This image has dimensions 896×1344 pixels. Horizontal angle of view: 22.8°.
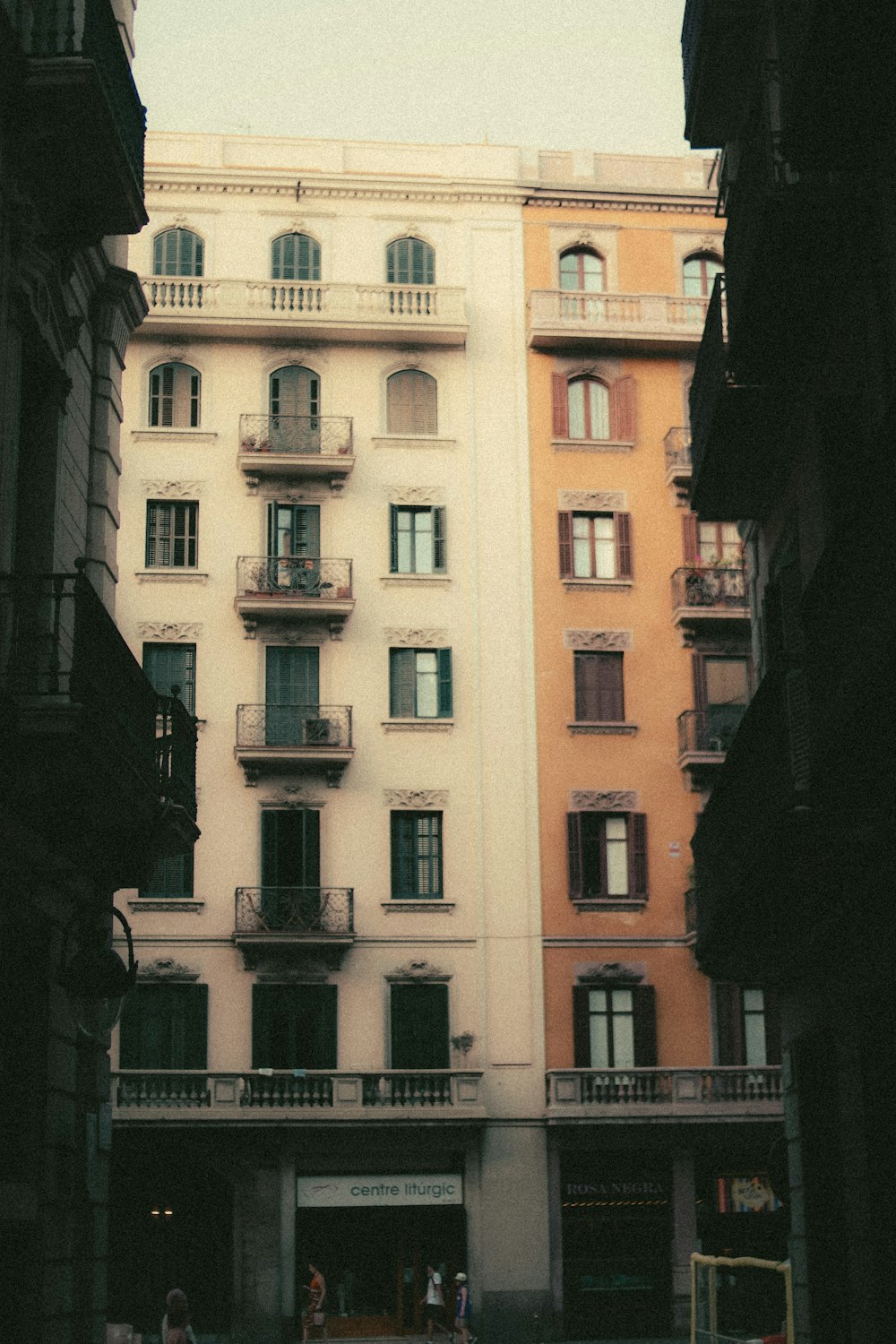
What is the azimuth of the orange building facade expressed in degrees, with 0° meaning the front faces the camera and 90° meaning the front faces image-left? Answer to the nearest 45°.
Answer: approximately 0°

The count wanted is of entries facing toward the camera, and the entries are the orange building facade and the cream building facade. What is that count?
2

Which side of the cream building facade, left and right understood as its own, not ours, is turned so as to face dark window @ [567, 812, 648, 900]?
left

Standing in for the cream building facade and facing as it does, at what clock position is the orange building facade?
The orange building facade is roughly at 9 o'clock from the cream building facade.

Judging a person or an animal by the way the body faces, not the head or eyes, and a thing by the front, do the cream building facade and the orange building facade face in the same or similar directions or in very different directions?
same or similar directions

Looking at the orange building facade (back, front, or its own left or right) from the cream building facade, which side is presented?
right

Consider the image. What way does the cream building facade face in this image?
toward the camera
